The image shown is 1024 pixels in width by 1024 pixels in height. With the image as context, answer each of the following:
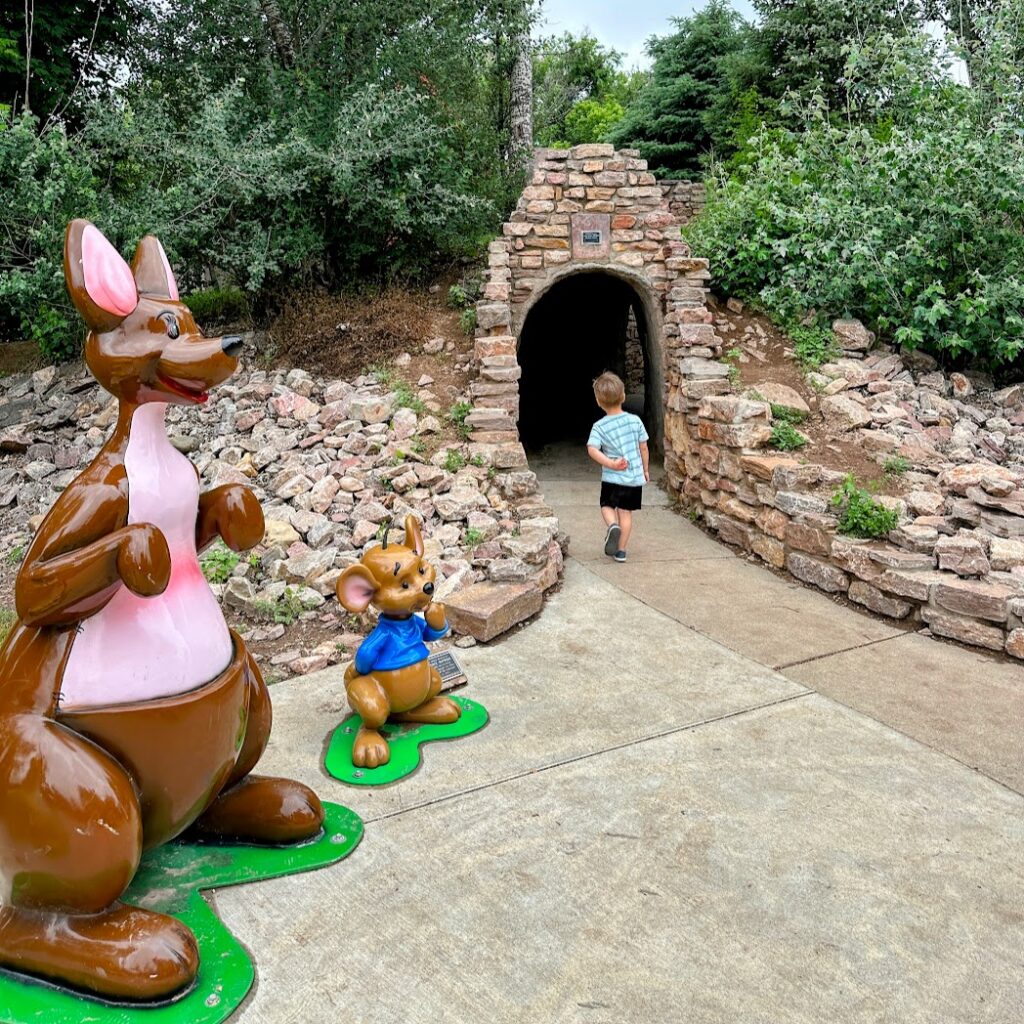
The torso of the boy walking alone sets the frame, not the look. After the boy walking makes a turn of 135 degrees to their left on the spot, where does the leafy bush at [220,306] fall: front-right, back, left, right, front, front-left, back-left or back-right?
right

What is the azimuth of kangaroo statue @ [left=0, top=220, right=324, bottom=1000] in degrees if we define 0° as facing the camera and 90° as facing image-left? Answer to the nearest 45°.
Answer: approximately 315°

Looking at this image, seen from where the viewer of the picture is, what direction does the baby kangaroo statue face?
facing the viewer and to the right of the viewer

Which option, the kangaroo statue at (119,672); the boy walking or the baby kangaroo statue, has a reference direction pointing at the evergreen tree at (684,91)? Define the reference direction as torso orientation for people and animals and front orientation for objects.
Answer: the boy walking

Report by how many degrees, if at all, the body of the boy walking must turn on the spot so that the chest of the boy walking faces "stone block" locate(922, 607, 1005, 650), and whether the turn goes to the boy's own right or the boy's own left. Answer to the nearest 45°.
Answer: approximately 135° to the boy's own right

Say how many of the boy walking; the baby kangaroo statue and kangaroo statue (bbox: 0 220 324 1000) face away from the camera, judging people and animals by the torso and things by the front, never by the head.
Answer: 1

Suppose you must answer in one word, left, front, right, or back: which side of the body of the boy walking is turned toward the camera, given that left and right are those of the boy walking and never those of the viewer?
back

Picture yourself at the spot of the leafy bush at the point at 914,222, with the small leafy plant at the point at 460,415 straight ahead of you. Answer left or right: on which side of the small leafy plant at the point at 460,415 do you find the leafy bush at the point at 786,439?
left

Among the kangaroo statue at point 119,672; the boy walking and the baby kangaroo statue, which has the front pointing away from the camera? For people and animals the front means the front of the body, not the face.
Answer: the boy walking

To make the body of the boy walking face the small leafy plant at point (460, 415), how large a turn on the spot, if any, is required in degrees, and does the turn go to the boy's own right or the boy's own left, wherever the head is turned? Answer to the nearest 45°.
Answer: approximately 45° to the boy's own left

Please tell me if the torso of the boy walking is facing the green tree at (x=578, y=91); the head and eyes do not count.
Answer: yes
